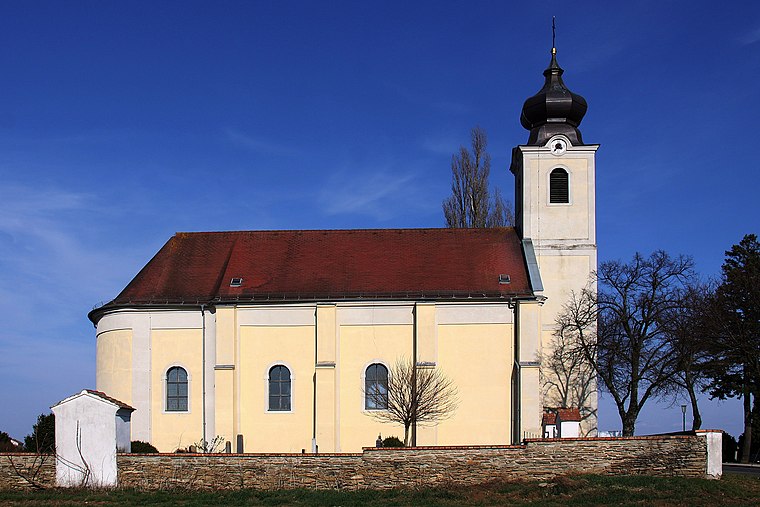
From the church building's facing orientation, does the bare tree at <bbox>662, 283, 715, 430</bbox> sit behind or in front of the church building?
in front

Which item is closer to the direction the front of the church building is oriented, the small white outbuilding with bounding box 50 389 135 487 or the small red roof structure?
the small red roof structure

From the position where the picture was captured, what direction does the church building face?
facing to the right of the viewer

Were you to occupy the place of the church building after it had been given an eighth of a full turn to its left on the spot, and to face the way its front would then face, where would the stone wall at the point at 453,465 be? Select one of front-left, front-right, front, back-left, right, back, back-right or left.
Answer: back-right

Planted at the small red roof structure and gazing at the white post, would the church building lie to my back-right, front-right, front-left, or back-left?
back-right
